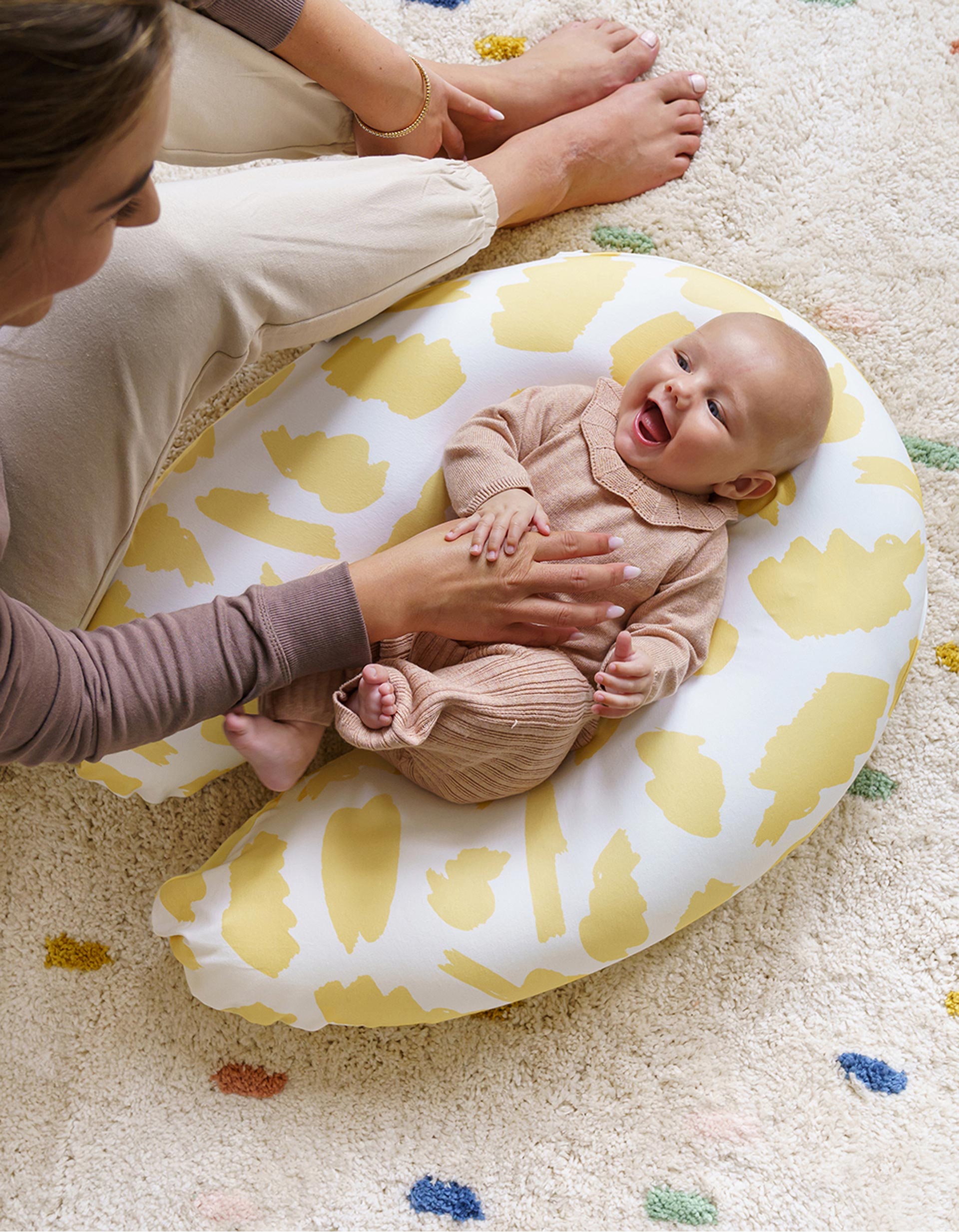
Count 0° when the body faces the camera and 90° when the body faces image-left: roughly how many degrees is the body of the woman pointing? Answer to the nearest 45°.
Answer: approximately 270°
